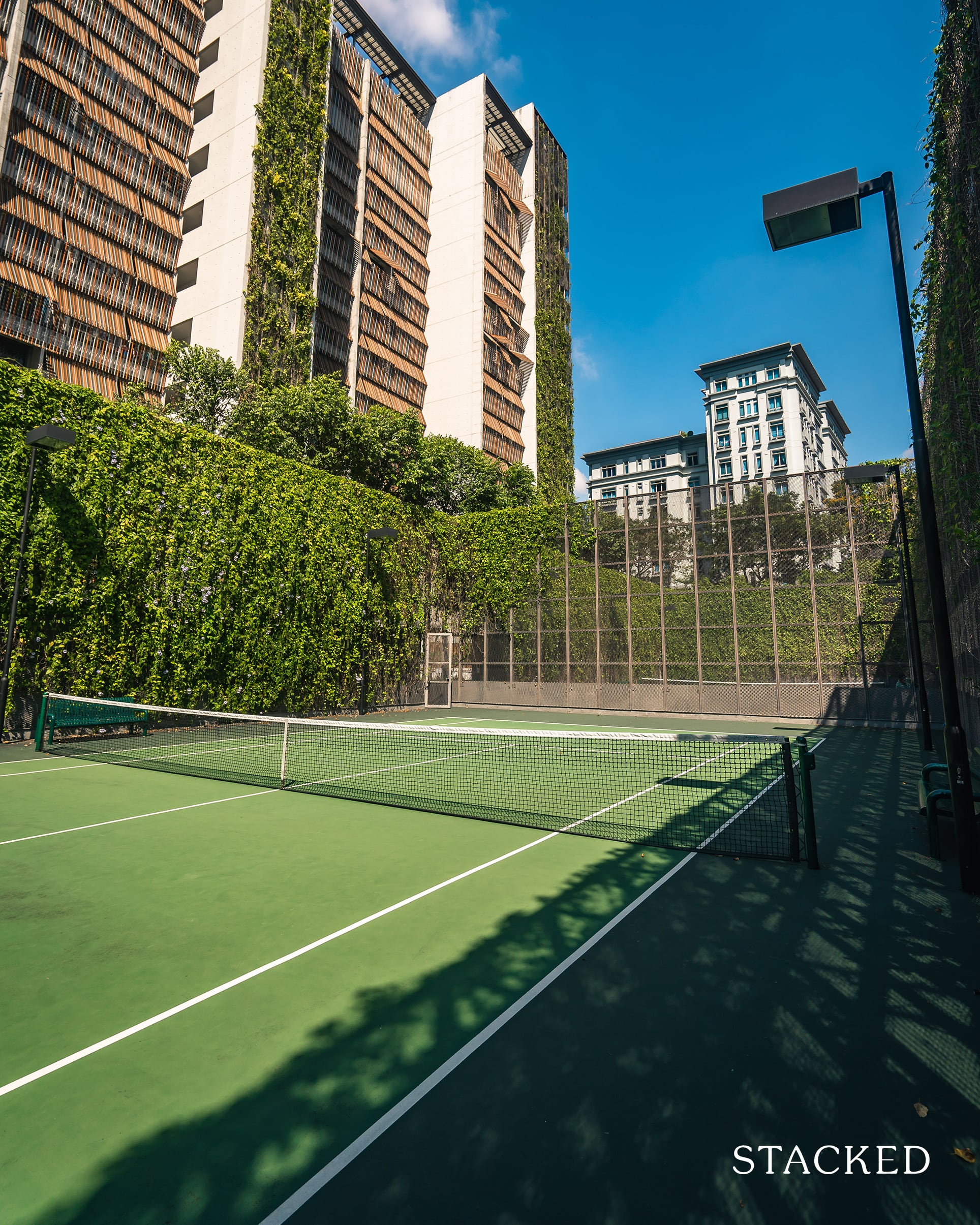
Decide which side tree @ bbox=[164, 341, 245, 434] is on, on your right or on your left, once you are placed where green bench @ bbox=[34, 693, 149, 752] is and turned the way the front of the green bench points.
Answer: on your left

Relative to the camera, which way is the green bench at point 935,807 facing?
to the viewer's left

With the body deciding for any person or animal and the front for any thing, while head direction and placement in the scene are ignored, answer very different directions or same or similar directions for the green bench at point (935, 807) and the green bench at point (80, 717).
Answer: very different directions

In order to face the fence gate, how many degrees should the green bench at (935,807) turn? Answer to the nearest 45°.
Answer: approximately 45° to its right

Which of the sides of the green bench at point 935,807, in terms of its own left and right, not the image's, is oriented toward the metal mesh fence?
right

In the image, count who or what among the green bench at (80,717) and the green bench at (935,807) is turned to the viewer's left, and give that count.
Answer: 1

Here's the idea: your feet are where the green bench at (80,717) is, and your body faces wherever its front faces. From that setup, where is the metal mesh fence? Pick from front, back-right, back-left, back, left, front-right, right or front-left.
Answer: front-left

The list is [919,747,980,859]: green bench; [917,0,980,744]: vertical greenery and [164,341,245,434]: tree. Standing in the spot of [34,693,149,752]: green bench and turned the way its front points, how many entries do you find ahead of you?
2
